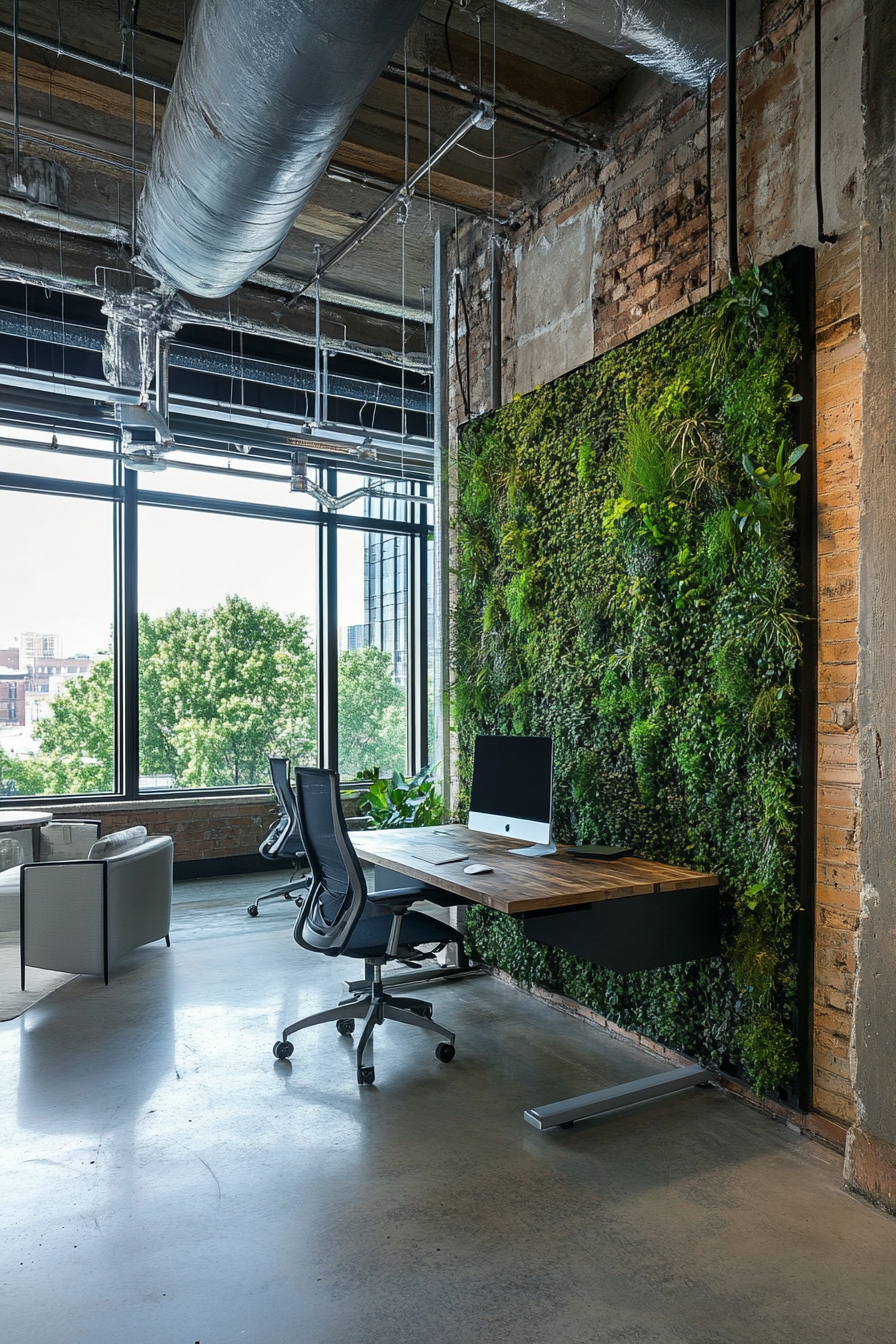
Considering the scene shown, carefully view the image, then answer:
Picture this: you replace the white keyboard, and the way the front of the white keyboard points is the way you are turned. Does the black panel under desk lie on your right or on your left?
on your left

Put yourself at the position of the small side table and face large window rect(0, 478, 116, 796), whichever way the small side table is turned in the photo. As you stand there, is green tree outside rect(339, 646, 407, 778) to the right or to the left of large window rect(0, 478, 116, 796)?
right

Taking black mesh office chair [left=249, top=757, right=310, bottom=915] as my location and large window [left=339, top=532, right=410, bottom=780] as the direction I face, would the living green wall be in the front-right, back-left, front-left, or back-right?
back-right

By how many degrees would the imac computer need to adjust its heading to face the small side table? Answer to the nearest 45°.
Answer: approximately 90° to its right

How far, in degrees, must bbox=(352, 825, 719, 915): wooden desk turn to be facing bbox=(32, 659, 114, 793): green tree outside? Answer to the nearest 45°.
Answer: approximately 90° to its right

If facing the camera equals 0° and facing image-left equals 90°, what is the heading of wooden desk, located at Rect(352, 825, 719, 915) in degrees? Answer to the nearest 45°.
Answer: approximately 45°

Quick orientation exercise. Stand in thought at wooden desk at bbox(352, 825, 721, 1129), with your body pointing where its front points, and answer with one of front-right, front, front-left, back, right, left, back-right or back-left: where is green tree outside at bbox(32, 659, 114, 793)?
right

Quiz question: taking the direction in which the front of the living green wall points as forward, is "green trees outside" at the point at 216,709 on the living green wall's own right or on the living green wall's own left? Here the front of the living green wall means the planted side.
on the living green wall's own right

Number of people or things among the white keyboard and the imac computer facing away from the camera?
0

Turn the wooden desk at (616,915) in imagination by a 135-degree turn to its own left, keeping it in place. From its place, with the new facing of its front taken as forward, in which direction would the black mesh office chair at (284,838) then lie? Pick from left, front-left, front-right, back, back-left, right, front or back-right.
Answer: back-left
